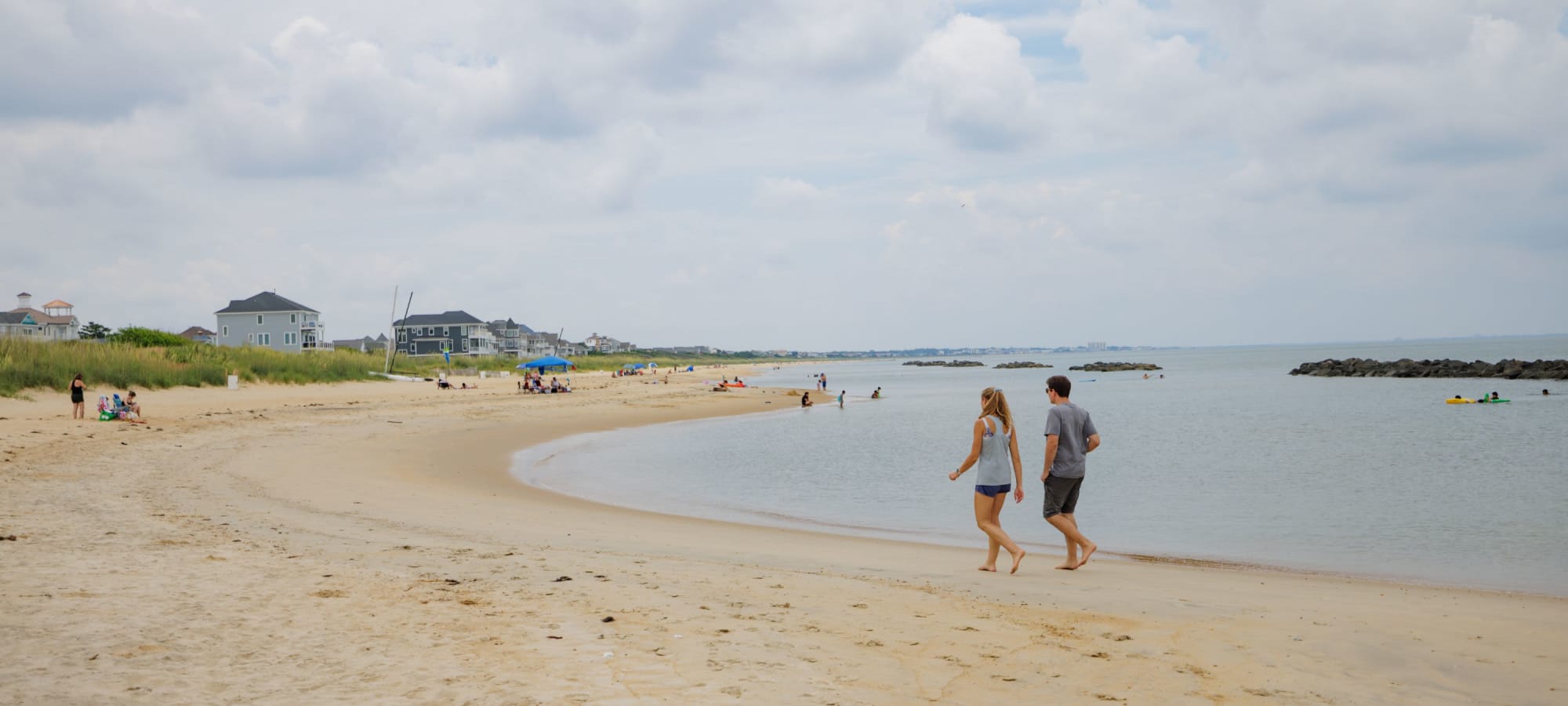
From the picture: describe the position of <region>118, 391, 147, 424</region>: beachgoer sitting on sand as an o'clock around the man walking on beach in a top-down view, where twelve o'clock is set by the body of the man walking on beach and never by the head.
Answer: The beachgoer sitting on sand is roughly at 11 o'clock from the man walking on beach.

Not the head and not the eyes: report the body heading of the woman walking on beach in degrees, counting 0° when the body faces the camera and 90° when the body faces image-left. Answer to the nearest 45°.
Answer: approximately 135°

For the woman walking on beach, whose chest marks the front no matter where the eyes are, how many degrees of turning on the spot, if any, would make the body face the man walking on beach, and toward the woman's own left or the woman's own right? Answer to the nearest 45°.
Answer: approximately 90° to the woman's own right

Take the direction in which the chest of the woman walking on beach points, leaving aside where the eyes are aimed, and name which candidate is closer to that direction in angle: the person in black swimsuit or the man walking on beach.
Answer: the person in black swimsuit

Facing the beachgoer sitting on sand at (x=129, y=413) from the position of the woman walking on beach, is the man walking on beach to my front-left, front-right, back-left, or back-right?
back-right

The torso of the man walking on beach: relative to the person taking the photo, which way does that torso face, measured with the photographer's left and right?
facing away from the viewer and to the left of the viewer

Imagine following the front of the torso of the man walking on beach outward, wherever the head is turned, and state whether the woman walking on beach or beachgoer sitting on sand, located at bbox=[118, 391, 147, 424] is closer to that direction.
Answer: the beachgoer sitting on sand

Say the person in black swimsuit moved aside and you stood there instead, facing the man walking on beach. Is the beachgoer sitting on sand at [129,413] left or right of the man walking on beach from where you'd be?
left
